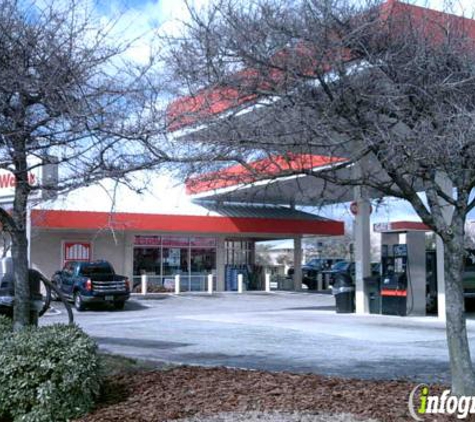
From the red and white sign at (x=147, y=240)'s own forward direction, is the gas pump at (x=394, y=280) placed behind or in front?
in front

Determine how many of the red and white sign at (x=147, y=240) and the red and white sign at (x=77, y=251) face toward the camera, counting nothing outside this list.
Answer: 2

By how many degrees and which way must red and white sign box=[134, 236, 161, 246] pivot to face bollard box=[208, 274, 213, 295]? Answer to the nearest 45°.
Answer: approximately 90° to its left

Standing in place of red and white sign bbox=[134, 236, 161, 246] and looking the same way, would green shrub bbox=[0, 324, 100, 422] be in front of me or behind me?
in front

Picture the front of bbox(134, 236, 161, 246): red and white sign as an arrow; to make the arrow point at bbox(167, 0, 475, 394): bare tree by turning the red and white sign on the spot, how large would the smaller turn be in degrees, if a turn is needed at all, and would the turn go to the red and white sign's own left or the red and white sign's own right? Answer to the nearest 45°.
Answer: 0° — it already faces it

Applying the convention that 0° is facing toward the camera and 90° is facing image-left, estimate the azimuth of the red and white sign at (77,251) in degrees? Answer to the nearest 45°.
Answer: approximately 0°

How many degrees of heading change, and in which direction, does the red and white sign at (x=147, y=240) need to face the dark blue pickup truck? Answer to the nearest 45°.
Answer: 0° — it already faces it

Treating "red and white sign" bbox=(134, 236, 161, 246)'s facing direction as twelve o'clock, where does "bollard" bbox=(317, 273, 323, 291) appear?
The bollard is roughly at 8 o'clock from the red and white sign.

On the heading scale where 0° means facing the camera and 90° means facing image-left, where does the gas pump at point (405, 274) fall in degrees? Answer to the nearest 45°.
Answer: approximately 45°

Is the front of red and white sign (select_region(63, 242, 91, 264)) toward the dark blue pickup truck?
yes

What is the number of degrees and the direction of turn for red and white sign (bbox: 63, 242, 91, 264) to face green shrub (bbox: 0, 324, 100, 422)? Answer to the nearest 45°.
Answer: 0° — it already faces it

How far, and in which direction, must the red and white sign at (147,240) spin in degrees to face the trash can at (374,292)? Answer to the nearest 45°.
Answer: approximately 45° to its left

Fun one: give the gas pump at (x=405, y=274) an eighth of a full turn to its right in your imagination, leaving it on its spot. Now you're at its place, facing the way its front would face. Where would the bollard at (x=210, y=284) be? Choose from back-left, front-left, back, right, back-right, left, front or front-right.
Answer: front-right
